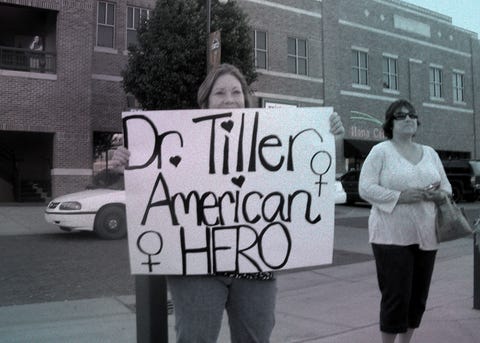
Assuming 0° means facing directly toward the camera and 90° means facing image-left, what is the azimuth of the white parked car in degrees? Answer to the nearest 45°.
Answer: approximately 90°

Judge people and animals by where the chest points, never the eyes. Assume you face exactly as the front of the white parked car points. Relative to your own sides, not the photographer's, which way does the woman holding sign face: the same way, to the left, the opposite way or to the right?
to the left

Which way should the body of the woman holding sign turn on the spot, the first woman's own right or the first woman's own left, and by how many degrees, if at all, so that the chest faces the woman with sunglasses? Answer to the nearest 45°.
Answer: approximately 135° to the first woman's own left

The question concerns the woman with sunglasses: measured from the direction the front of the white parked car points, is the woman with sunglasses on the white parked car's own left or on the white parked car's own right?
on the white parked car's own left

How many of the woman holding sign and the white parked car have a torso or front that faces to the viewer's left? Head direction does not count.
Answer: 1

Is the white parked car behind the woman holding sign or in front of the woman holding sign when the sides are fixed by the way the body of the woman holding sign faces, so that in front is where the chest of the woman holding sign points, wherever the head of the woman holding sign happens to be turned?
behind

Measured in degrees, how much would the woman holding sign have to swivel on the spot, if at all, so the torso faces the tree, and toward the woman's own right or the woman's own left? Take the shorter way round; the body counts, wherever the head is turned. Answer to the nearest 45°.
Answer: approximately 180°
